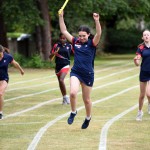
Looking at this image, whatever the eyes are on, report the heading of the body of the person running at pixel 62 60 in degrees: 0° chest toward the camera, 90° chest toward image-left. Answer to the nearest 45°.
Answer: approximately 0°
